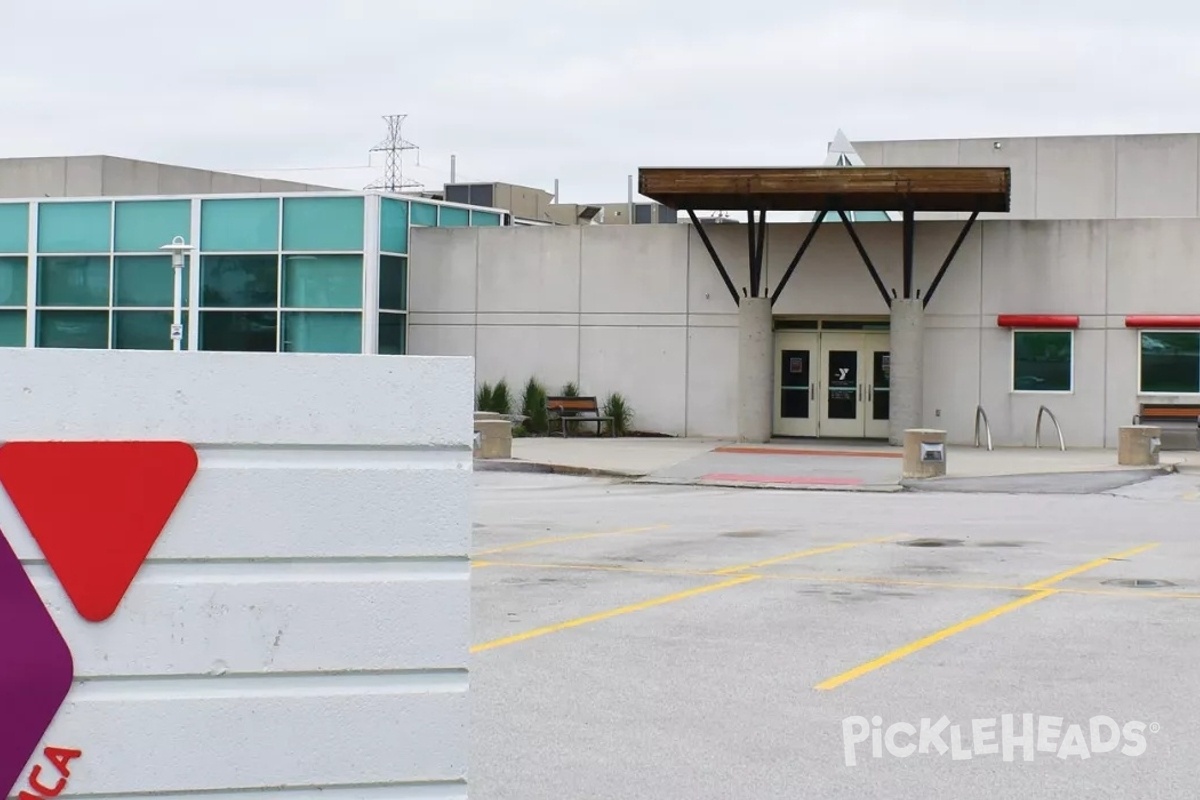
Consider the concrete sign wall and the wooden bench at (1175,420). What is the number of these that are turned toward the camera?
2

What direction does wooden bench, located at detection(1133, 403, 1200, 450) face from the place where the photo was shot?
facing the viewer

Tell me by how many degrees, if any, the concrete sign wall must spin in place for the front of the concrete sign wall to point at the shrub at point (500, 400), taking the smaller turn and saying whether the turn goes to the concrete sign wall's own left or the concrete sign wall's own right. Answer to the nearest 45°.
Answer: approximately 180°

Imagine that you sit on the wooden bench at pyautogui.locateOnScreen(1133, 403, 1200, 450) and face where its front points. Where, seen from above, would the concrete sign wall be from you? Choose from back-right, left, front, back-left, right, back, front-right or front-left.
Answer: front

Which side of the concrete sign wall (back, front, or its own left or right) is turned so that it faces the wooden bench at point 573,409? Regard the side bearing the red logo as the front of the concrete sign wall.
back

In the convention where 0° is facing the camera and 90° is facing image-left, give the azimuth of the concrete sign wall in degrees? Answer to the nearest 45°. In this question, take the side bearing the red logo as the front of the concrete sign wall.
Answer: approximately 0°

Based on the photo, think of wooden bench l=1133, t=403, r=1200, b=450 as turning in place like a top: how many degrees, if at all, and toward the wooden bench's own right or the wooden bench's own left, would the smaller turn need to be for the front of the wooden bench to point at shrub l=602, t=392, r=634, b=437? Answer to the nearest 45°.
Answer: approximately 90° to the wooden bench's own right

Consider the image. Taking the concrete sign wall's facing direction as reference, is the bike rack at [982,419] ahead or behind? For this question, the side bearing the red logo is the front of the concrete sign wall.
behind

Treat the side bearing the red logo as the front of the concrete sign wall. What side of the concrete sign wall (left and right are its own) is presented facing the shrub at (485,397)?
back

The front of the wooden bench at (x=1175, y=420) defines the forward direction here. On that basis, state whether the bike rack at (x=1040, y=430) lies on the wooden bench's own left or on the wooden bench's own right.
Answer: on the wooden bench's own right

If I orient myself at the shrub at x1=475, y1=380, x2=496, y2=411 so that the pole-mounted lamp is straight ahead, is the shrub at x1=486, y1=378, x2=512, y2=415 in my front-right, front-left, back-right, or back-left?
back-left

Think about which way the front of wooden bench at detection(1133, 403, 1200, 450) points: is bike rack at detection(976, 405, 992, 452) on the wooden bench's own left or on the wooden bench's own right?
on the wooden bench's own right
